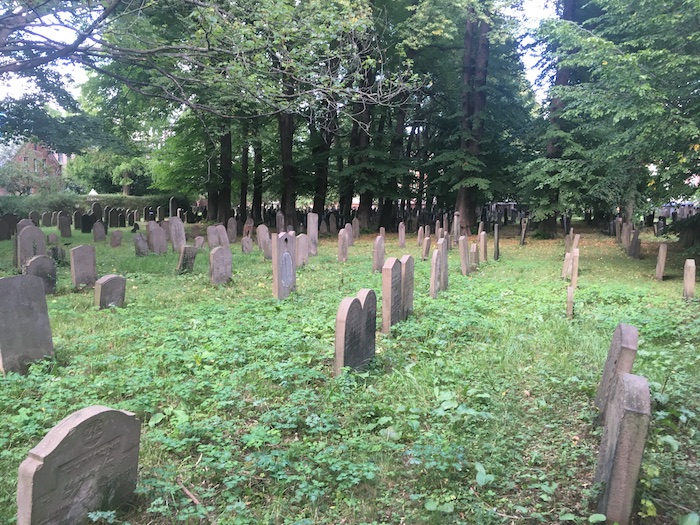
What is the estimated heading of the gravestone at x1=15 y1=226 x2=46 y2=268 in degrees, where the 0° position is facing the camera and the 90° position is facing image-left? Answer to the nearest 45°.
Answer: approximately 315°

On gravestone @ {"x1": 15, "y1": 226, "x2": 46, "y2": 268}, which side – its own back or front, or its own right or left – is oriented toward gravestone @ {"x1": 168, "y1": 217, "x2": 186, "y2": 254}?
left

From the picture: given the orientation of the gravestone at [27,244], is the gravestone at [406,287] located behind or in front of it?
in front

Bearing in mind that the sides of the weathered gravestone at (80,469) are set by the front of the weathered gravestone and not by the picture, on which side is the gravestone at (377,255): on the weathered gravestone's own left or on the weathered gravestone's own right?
on the weathered gravestone's own left

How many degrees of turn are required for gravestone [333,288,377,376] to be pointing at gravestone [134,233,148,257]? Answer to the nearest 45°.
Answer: approximately 180°

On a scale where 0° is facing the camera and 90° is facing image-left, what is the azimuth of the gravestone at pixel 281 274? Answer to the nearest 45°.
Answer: approximately 315°

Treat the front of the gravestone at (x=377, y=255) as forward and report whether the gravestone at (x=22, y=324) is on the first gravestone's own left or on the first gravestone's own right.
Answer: on the first gravestone's own right

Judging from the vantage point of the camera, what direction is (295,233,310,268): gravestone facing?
facing the viewer and to the right of the viewer

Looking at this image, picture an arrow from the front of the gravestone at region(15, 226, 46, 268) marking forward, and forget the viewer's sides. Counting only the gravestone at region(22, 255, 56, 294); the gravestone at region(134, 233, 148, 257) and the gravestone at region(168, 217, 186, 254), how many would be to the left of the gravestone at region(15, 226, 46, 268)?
2

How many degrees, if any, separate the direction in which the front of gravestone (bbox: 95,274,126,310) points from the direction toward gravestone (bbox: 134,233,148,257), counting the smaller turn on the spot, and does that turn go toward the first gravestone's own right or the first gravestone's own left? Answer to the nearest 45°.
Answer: approximately 135° to the first gravestone's own left

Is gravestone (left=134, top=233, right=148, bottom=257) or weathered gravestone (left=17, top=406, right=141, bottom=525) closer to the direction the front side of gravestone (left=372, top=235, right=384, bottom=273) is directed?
the weathered gravestone

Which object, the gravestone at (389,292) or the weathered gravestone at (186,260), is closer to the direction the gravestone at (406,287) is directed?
the gravestone

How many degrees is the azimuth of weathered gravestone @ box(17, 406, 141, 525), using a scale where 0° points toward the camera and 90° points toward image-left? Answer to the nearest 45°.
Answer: approximately 315°
